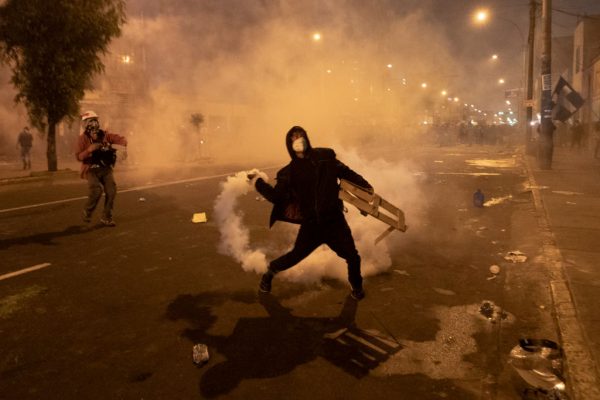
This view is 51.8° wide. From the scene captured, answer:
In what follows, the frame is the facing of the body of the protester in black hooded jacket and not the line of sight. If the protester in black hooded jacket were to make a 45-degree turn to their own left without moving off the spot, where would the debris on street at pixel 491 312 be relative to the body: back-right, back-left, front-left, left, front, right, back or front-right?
front-left

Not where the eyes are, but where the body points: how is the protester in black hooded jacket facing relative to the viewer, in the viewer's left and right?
facing the viewer

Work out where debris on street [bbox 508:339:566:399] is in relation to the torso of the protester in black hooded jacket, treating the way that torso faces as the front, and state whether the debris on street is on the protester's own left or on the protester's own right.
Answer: on the protester's own left

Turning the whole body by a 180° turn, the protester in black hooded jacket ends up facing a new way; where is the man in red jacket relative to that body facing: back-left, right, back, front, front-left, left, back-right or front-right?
front-left

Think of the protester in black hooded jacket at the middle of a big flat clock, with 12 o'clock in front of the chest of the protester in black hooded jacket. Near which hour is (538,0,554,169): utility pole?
The utility pole is roughly at 7 o'clock from the protester in black hooded jacket.

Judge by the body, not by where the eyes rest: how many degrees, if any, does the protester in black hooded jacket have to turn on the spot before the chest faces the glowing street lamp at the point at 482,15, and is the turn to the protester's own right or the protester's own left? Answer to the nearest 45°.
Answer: approximately 180°

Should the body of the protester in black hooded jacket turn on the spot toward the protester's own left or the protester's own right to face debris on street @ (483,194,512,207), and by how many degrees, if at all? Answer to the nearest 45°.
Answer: approximately 135° to the protester's own left

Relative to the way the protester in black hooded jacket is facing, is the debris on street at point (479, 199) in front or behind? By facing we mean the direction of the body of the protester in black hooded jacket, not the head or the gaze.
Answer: behind
